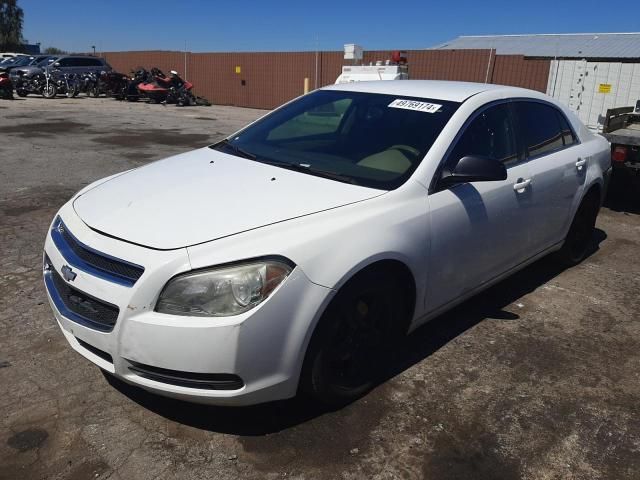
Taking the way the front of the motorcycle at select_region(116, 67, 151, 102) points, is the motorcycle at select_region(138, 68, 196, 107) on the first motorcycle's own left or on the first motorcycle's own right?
on the first motorcycle's own left

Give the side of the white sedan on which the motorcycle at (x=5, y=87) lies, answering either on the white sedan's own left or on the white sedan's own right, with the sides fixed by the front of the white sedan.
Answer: on the white sedan's own right

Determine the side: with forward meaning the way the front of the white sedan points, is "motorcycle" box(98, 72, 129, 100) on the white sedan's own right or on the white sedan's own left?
on the white sedan's own right

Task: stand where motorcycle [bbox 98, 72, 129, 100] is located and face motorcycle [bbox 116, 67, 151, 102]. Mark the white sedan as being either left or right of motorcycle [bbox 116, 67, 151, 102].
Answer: right

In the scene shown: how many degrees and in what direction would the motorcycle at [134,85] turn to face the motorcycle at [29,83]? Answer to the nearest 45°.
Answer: approximately 45° to its right

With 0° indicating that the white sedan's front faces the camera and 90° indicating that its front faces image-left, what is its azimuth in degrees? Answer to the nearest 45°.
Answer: approximately 45°

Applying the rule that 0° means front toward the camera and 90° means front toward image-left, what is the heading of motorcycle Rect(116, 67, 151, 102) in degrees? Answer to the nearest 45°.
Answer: approximately 45°
